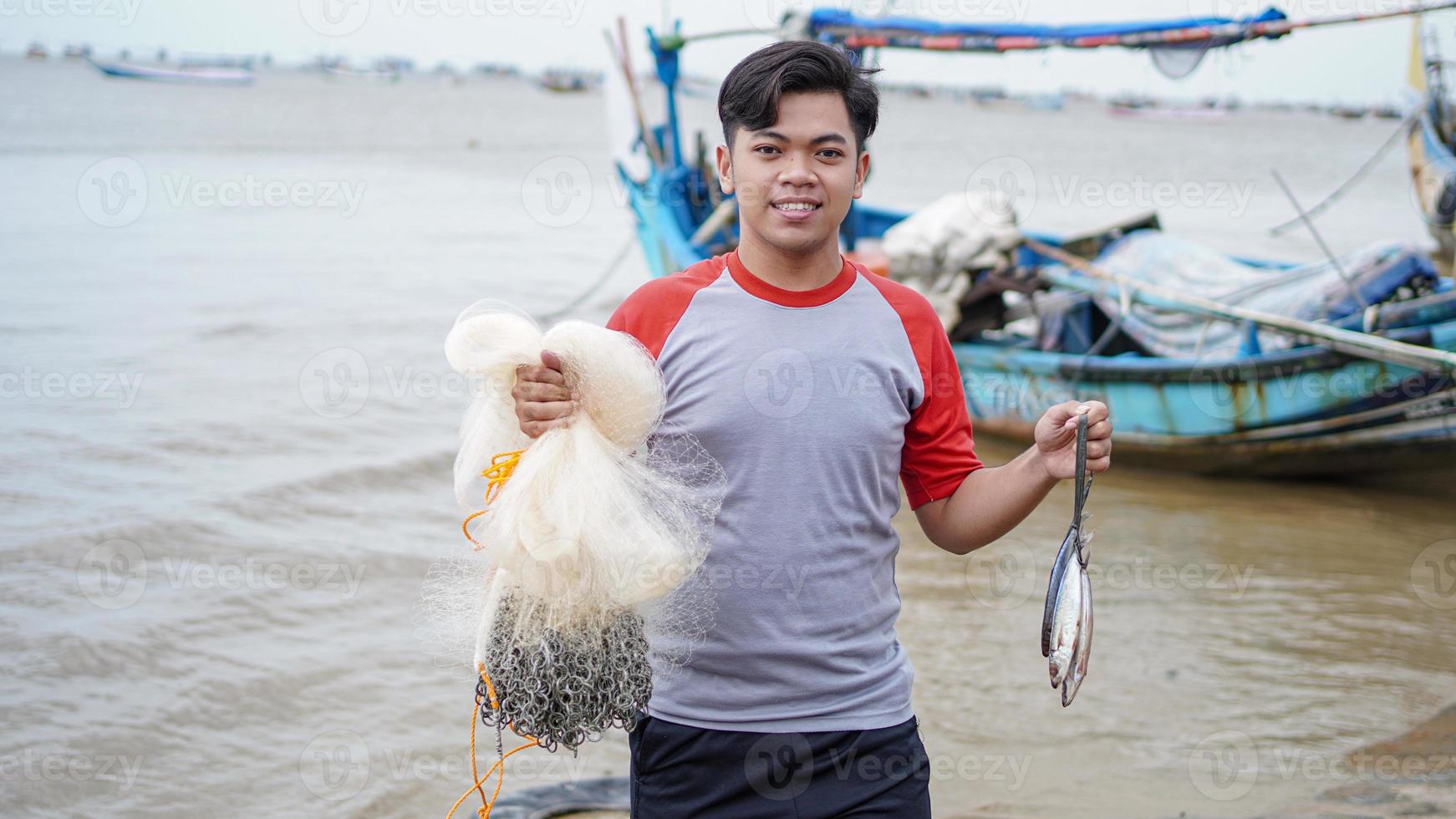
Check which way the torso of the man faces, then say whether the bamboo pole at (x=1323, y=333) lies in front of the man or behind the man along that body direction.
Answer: behind

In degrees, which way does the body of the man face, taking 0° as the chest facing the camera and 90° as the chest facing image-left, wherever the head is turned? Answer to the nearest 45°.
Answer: approximately 0°

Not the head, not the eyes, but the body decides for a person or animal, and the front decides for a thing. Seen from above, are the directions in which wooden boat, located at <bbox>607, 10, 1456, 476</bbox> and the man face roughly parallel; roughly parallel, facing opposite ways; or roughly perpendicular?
roughly perpendicular

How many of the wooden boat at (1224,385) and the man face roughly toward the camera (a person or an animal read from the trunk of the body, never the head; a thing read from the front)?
1

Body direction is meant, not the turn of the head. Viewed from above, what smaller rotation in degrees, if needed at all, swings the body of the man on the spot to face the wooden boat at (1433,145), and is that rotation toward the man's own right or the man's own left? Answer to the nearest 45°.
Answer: approximately 135° to the man's own left

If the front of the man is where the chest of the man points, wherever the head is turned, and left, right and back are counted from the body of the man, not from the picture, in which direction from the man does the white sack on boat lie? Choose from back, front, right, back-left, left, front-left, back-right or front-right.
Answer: back

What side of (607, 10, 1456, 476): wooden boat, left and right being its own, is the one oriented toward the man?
left

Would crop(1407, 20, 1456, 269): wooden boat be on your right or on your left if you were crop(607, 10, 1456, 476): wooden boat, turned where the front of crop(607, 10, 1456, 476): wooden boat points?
on your right

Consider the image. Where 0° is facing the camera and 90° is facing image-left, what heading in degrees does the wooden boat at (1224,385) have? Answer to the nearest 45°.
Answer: approximately 90°
